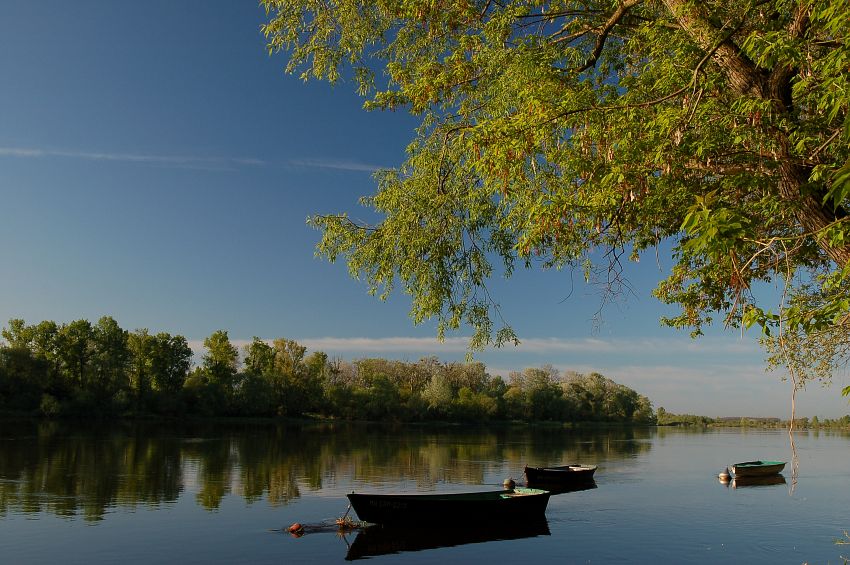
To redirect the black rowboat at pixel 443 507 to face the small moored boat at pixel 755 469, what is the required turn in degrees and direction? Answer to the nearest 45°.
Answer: approximately 135° to its right

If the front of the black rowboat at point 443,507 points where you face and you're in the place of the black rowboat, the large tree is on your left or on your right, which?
on your left

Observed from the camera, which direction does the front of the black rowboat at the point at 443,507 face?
facing to the left of the viewer

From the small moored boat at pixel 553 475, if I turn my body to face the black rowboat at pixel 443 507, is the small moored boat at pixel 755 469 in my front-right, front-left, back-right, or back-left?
back-left
